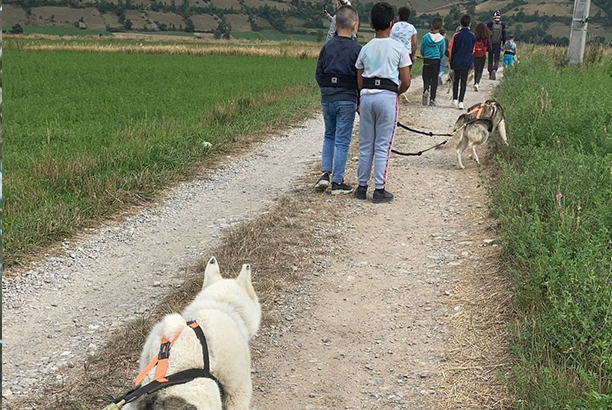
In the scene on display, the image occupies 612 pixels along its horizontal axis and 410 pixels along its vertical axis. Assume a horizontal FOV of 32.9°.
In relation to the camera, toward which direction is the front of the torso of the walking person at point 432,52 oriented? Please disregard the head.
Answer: away from the camera

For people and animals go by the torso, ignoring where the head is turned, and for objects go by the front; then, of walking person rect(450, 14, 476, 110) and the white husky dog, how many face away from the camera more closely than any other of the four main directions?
2

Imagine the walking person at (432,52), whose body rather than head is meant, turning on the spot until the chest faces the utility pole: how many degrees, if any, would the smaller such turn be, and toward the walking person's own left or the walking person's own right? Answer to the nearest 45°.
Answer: approximately 45° to the walking person's own right

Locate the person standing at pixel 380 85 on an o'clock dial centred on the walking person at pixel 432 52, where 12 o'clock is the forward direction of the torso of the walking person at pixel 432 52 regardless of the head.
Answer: the person standing at pixel 380 85 is roughly at 6 o'clock from the walking person at pixel 432 52.

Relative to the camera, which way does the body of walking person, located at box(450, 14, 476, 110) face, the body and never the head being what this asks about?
away from the camera

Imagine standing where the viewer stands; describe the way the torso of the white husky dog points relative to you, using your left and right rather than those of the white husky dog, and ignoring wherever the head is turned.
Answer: facing away from the viewer

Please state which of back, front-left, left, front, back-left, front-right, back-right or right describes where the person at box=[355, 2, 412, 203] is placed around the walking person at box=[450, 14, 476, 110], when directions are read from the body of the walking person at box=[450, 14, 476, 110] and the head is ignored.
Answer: back
